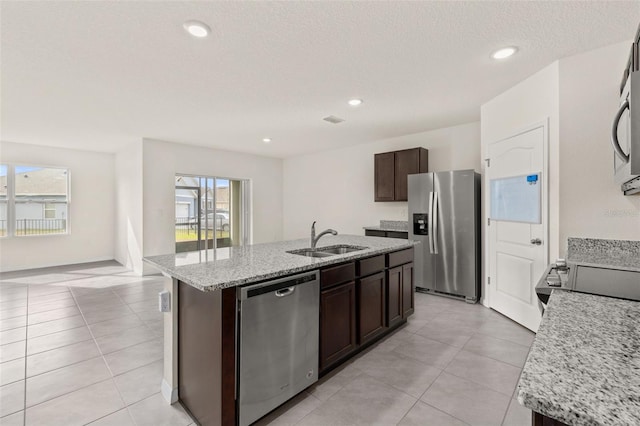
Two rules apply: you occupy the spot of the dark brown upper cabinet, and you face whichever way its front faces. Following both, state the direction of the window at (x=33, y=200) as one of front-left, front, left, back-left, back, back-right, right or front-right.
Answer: front-right

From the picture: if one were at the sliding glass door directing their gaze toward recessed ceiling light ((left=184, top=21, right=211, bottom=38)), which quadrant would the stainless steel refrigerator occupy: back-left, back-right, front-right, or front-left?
front-left

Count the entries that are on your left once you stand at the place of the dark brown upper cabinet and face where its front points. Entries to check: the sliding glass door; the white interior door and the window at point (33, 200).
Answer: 1

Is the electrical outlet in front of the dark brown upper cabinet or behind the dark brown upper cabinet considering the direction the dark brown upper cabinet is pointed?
in front

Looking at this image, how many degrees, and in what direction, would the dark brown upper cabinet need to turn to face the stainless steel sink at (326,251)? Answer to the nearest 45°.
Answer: approximately 45° to its left

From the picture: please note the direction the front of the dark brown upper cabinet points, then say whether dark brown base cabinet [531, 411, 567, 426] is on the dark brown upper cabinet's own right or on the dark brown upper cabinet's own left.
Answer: on the dark brown upper cabinet's own left

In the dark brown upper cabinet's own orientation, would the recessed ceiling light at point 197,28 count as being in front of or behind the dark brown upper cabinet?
in front

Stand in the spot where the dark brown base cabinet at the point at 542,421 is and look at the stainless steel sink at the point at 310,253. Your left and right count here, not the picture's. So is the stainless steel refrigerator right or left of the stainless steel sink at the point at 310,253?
right

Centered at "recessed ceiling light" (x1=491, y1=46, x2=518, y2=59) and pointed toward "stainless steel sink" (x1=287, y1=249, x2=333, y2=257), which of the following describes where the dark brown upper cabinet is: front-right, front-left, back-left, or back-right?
front-right

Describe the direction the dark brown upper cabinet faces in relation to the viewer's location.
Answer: facing the viewer and to the left of the viewer

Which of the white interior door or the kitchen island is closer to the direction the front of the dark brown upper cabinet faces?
the kitchen island
